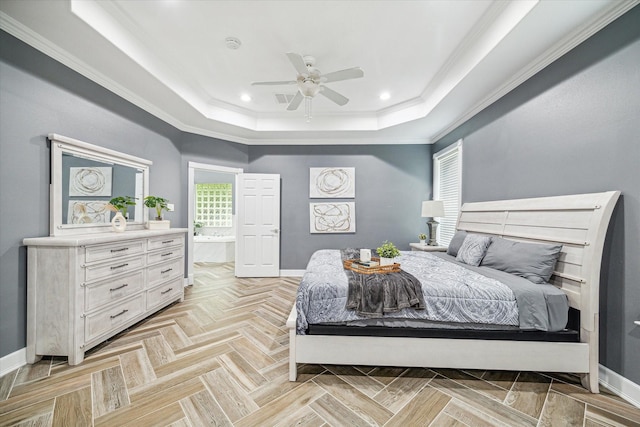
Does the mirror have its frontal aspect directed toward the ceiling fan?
yes

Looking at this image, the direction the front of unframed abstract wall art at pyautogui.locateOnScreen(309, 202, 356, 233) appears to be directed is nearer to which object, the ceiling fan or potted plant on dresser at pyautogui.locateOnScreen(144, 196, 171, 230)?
the ceiling fan

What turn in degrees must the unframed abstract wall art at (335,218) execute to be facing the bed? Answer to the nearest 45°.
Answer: approximately 45° to its left

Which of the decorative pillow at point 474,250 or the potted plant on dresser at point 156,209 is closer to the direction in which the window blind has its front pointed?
the potted plant on dresser

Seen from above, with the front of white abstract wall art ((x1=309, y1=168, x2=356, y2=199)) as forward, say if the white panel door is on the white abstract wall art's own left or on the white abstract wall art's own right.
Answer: on the white abstract wall art's own right

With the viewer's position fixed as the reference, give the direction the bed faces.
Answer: facing to the left of the viewer

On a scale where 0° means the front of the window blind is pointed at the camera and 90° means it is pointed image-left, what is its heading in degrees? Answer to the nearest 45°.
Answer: approximately 45°

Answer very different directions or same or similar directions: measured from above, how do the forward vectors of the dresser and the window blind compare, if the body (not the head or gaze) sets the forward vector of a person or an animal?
very different directions

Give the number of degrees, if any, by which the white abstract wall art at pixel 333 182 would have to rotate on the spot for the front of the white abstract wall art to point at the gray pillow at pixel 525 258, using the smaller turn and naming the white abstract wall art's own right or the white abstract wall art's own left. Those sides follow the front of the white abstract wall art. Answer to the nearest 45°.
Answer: approximately 45° to the white abstract wall art's own left

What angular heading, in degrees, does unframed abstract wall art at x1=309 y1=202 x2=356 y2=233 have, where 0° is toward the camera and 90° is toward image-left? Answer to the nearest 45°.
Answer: approximately 0°

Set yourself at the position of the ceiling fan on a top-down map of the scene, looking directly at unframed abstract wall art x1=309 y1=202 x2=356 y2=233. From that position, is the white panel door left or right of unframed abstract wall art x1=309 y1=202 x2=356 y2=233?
left
